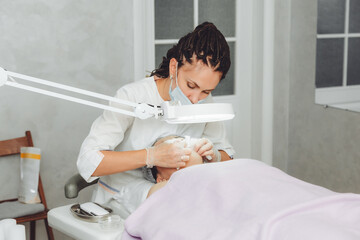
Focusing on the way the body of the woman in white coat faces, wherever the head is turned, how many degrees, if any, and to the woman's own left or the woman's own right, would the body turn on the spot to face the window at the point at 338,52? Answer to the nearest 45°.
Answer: approximately 90° to the woman's own left

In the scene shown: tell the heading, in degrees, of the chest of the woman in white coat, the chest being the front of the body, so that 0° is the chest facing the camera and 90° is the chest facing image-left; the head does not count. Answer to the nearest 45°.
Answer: approximately 315°

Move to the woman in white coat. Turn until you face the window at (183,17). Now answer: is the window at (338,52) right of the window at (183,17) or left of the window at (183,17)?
right

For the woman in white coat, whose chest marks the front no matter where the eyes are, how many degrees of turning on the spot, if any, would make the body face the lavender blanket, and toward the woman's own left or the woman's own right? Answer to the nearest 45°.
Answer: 0° — they already face it

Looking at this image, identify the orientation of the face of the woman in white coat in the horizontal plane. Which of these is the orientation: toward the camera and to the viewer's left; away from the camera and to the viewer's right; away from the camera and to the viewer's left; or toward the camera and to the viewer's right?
toward the camera and to the viewer's right

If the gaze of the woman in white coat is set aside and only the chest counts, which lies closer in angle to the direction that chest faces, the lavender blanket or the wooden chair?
the lavender blanket

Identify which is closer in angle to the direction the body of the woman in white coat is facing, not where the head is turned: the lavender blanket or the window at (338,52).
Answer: the lavender blanket

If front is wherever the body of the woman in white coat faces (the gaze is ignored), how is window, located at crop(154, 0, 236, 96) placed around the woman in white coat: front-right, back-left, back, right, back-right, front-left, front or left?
back-left
